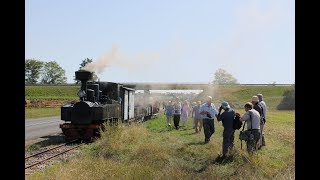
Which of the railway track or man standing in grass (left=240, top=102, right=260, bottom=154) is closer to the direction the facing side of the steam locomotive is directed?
the railway track

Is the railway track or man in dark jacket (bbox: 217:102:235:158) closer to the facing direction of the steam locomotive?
the railway track

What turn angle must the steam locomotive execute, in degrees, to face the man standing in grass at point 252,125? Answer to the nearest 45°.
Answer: approximately 90° to its left

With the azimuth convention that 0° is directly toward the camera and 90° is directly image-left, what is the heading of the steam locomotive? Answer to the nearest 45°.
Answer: approximately 45°

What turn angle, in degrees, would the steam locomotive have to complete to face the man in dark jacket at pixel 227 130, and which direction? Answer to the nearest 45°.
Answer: approximately 90° to its left
